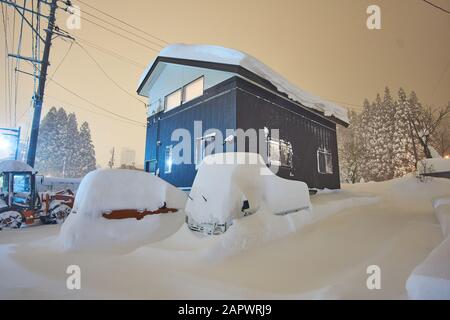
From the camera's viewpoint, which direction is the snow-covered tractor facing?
to the viewer's right

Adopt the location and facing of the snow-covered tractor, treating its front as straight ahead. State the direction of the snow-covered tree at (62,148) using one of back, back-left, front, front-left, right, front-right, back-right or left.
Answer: left

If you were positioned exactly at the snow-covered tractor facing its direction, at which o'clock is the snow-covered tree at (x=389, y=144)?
The snow-covered tree is roughly at 12 o'clock from the snow-covered tractor.

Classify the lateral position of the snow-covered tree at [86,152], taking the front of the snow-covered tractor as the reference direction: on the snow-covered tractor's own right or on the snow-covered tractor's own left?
on the snow-covered tractor's own left

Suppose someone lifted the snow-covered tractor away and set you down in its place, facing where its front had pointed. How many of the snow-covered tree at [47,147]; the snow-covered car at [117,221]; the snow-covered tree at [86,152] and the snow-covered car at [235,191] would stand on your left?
2

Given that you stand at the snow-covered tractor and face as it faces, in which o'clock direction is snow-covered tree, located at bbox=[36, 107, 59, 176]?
The snow-covered tree is roughly at 9 o'clock from the snow-covered tractor.

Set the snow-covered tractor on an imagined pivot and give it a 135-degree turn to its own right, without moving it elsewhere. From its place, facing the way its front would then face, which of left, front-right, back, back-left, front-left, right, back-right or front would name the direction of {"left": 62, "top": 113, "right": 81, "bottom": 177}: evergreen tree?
back-right

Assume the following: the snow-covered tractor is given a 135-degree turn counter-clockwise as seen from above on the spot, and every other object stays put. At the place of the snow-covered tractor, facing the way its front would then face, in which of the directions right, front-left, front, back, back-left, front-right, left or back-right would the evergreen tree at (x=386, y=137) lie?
back-right

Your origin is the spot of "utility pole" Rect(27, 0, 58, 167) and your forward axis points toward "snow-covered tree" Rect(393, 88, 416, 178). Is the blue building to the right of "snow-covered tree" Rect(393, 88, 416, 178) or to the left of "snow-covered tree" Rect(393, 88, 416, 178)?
right
